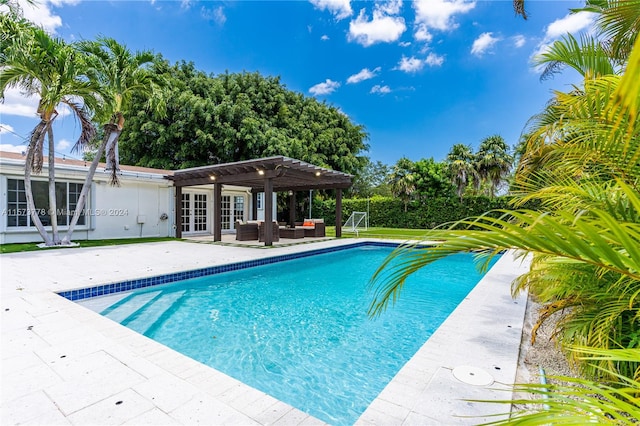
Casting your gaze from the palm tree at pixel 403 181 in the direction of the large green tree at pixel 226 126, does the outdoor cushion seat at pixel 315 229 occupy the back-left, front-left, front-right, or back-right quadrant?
front-left

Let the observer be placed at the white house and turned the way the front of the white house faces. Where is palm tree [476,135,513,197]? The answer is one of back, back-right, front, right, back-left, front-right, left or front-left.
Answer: front-left

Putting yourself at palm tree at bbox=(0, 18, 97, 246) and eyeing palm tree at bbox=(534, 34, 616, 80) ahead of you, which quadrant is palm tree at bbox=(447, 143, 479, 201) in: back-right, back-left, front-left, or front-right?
front-left

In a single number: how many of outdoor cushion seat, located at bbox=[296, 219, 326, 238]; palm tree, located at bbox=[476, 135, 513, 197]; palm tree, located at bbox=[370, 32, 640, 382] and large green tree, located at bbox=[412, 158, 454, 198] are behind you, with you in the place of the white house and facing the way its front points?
0

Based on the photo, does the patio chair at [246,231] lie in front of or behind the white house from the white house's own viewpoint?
in front

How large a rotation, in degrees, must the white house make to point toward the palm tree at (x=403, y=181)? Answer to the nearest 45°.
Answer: approximately 45° to its left

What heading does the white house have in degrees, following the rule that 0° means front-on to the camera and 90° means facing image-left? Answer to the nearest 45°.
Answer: approximately 315°

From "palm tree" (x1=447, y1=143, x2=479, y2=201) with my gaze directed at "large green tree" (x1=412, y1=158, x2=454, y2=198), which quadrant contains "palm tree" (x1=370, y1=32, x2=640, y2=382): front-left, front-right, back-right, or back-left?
back-left

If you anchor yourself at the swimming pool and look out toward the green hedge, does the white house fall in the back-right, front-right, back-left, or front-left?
front-left

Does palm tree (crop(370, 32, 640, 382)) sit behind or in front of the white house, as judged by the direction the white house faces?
in front

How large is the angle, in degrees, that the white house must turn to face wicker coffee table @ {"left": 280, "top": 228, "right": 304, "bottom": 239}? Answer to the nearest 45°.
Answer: approximately 45° to its left

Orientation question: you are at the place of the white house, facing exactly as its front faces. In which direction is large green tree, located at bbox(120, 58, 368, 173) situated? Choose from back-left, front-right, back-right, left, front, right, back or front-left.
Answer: left
